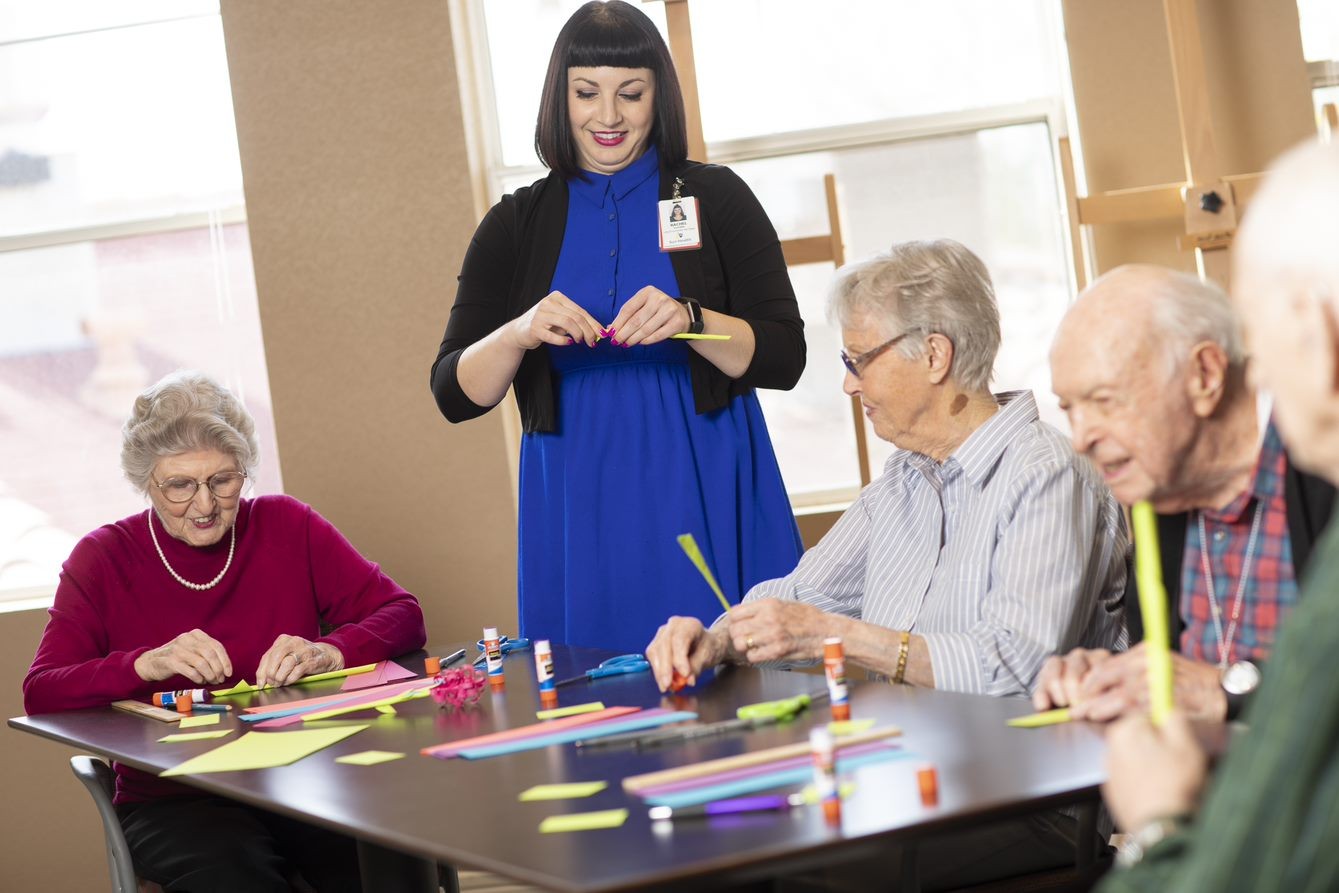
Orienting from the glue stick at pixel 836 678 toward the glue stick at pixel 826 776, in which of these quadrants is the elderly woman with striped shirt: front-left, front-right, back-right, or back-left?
back-left

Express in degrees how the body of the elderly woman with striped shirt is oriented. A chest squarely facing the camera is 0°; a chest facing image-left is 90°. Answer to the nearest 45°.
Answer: approximately 45°

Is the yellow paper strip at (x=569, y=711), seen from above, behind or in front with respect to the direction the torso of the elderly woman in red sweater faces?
in front

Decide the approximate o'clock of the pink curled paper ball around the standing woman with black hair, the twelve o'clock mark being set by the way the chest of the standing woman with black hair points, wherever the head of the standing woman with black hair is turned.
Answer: The pink curled paper ball is roughly at 1 o'clock from the standing woman with black hair.

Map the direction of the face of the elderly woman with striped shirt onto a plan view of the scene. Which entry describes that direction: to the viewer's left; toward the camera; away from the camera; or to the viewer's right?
to the viewer's left

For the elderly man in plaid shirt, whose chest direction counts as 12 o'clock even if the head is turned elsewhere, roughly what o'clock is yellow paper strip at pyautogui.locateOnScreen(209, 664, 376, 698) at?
The yellow paper strip is roughly at 2 o'clock from the elderly man in plaid shirt.

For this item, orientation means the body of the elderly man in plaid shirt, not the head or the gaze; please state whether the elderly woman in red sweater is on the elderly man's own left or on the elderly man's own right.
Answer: on the elderly man's own right

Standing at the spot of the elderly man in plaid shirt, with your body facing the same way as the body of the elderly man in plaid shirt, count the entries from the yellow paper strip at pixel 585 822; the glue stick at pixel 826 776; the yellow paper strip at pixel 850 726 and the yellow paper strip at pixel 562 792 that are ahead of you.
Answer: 4

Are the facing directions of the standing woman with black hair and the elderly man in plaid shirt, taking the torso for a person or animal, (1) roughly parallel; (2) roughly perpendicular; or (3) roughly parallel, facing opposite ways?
roughly perpendicular

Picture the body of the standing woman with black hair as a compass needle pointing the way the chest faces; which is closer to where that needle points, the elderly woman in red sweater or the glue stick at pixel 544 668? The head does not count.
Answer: the glue stick

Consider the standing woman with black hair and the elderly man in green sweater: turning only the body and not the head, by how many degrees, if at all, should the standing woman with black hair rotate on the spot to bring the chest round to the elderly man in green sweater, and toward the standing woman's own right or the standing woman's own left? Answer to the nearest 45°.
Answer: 0° — they already face them

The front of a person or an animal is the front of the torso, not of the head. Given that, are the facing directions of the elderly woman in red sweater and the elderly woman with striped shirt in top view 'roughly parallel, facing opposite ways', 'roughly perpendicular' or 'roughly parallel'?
roughly perpendicular

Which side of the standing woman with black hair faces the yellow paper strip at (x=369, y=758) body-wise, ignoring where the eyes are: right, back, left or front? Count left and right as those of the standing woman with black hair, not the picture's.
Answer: front
